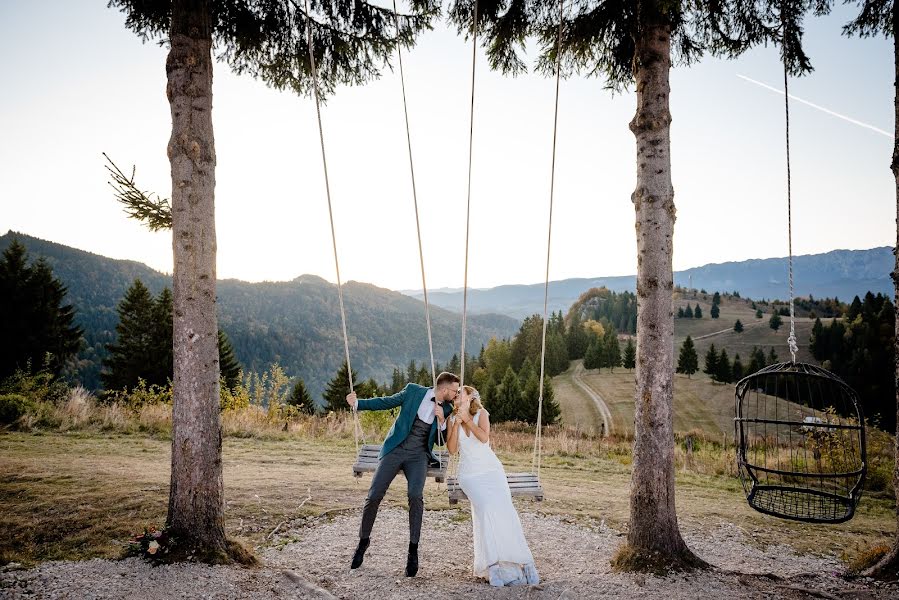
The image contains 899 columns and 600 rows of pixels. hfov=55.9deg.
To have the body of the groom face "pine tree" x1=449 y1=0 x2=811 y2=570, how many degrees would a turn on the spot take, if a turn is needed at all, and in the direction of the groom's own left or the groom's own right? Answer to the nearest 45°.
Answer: approximately 45° to the groom's own left

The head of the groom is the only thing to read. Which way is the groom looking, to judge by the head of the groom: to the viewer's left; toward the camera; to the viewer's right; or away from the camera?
to the viewer's right

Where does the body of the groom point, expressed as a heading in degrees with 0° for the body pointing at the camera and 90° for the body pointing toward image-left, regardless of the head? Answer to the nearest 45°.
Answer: approximately 315°

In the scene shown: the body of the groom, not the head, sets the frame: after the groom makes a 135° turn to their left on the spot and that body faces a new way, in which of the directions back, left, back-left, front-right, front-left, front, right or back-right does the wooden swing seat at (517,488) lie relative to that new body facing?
right

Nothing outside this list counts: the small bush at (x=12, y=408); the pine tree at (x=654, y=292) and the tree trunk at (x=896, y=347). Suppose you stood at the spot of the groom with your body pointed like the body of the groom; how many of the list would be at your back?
1

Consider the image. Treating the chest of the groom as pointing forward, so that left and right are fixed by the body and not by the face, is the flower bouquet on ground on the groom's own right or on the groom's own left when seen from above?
on the groom's own right

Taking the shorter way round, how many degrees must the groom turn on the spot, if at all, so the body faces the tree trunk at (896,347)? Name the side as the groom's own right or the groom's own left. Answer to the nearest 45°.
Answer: approximately 45° to the groom's own left

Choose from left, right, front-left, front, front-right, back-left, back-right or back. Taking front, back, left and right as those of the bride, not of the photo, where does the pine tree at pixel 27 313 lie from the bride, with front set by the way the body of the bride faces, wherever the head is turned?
right

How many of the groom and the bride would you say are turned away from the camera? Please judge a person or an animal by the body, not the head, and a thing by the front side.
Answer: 0

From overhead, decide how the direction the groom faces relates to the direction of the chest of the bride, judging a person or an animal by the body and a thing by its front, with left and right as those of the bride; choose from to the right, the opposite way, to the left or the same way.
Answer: to the left

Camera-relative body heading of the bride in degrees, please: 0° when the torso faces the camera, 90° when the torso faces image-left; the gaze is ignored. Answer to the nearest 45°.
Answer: approximately 45°
